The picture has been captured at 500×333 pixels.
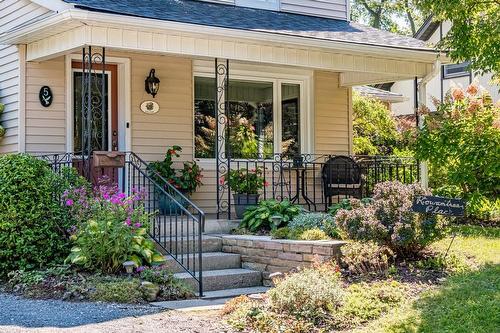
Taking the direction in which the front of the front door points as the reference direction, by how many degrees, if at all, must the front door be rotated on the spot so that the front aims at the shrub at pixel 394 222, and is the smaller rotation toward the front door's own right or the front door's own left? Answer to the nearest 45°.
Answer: approximately 45° to the front door's own left

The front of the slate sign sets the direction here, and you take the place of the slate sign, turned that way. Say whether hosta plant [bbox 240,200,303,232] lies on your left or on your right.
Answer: on your right

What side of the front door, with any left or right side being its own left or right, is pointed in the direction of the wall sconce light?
left

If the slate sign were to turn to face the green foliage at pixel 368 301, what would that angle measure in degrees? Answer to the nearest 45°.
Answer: approximately 45° to its right

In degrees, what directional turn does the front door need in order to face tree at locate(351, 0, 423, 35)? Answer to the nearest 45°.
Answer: approximately 135° to its left

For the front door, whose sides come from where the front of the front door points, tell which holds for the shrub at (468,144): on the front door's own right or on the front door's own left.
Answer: on the front door's own left

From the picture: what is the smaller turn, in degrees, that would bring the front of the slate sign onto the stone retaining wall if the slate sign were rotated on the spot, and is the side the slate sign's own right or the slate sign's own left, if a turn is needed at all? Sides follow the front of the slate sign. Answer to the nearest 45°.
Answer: approximately 90° to the slate sign's own right

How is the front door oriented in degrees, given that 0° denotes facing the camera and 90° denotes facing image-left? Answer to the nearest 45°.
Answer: approximately 0°

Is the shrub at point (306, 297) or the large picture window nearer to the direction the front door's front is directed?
the shrub

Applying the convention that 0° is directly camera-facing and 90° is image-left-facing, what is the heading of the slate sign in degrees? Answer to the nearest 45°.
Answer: approximately 0°

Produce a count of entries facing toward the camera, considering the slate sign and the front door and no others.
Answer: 2

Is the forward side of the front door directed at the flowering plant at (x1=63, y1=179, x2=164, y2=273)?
yes
